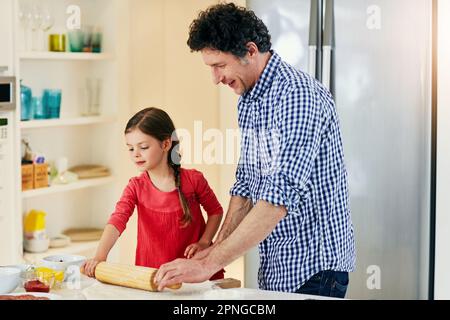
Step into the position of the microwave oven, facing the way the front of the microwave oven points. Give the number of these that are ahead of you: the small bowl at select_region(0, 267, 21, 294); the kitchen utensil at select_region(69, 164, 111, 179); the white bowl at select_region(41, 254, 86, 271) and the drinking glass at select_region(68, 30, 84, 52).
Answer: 2

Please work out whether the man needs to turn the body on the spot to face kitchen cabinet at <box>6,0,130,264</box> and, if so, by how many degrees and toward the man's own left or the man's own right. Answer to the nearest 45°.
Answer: approximately 45° to the man's own right

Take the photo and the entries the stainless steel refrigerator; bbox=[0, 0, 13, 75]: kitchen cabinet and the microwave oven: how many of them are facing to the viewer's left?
0

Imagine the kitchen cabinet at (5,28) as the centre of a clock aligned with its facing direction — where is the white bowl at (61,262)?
The white bowl is roughly at 12 o'clock from the kitchen cabinet.

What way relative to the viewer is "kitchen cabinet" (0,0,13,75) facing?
toward the camera

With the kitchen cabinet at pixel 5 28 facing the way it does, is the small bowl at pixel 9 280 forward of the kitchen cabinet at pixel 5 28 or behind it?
forward

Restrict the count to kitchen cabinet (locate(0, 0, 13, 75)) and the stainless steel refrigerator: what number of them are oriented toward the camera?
2

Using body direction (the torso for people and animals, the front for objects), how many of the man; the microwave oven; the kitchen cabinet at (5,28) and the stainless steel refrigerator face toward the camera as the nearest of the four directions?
3

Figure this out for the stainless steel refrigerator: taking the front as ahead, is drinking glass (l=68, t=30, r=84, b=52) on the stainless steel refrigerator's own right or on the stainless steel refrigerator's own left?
on the stainless steel refrigerator's own right

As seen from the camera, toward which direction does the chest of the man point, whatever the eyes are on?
to the viewer's left

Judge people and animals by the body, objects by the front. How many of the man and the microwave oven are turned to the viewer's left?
1

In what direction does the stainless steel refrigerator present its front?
toward the camera
